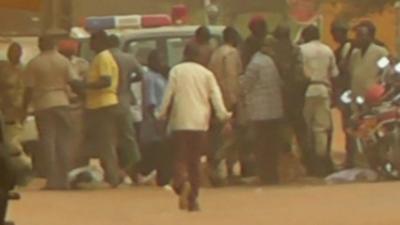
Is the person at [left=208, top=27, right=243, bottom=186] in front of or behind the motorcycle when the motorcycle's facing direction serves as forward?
in front

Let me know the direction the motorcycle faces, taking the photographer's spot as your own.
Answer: facing the viewer and to the left of the viewer

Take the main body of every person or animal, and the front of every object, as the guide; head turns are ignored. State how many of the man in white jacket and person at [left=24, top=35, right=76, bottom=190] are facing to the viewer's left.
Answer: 0

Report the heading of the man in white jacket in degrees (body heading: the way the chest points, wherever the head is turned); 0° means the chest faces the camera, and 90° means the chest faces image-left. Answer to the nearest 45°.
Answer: approximately 180°
